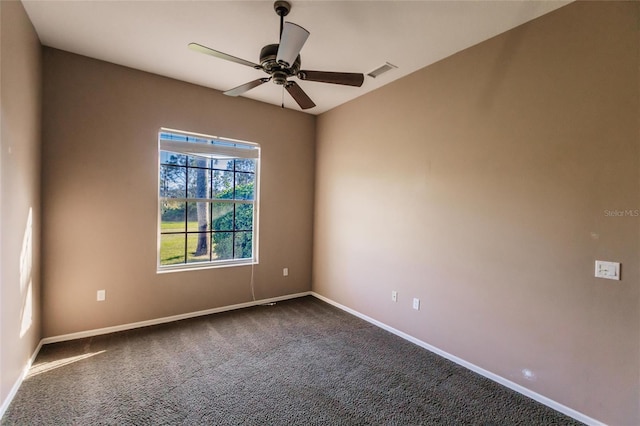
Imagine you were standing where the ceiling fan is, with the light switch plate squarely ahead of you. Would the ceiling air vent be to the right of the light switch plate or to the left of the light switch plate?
left

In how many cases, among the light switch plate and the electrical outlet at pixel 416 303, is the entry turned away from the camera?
0

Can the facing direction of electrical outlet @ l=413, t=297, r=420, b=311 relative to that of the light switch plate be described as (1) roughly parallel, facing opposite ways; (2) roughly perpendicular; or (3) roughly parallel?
roughly parallel

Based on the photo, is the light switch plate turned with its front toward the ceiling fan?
no

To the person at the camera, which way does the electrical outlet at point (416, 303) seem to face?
facing the viewer and to the left of the viewer

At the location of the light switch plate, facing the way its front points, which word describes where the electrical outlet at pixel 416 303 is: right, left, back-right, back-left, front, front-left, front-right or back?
right

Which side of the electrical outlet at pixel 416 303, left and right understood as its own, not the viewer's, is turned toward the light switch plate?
left

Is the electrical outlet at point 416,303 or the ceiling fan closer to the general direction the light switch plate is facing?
the ceiling fan
